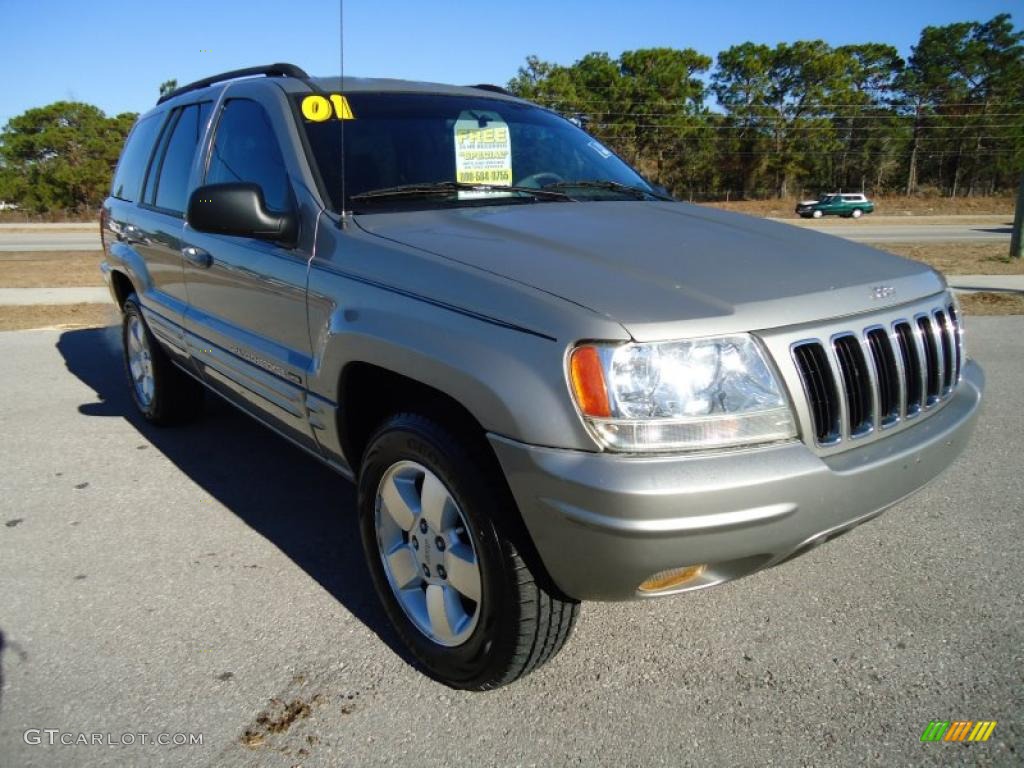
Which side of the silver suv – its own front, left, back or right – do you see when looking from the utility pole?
left
